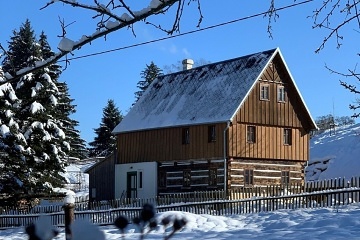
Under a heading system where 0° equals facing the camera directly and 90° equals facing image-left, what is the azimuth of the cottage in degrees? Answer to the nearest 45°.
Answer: approximately 45°

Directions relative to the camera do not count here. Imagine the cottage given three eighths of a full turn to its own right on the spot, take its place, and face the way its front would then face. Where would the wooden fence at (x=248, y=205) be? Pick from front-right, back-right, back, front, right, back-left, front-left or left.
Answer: back

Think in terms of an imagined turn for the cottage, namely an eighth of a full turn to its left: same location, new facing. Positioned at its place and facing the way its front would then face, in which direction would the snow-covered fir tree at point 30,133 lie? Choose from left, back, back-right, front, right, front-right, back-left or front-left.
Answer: right
